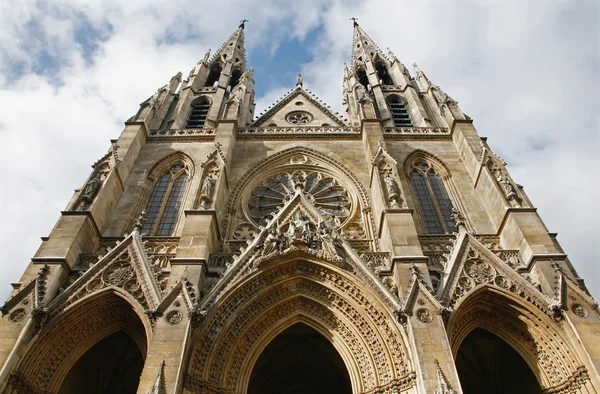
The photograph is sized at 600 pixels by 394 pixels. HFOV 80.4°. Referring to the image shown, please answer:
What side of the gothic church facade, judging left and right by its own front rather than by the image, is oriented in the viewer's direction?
front
